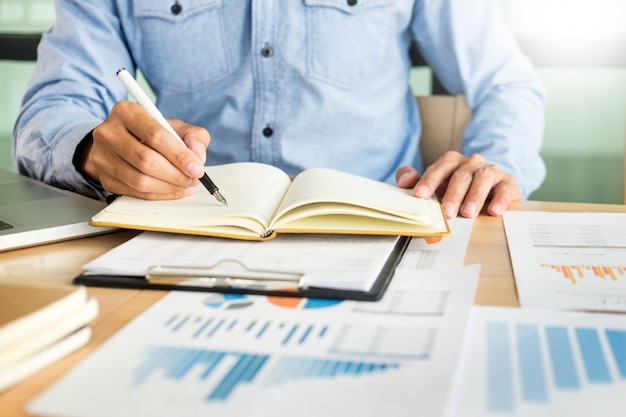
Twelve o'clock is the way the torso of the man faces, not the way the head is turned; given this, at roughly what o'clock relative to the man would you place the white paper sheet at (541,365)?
The white paper sheet is roughly at 12 o'clock from the man.

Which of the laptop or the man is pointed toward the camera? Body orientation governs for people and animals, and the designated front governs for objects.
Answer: the man

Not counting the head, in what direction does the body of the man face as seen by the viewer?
toward the camera

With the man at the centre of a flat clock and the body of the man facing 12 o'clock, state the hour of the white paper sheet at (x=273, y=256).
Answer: The white paper sheet is roughly at 12 o'clock from the man.

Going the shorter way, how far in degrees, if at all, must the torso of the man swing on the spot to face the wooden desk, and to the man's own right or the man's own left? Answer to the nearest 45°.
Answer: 0° — they already face it

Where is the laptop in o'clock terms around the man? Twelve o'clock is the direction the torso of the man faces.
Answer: The laptop is roughly at 1 o'clock from the man.

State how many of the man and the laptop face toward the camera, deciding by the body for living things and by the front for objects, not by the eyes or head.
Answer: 1

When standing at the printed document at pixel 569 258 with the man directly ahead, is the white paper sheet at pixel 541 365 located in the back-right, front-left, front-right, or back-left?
back-left

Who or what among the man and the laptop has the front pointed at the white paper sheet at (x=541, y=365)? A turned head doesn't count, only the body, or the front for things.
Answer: the man

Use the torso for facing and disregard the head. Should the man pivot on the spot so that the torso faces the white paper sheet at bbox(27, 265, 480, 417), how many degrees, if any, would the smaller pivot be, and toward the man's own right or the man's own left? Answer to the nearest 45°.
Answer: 0° — they already face it
